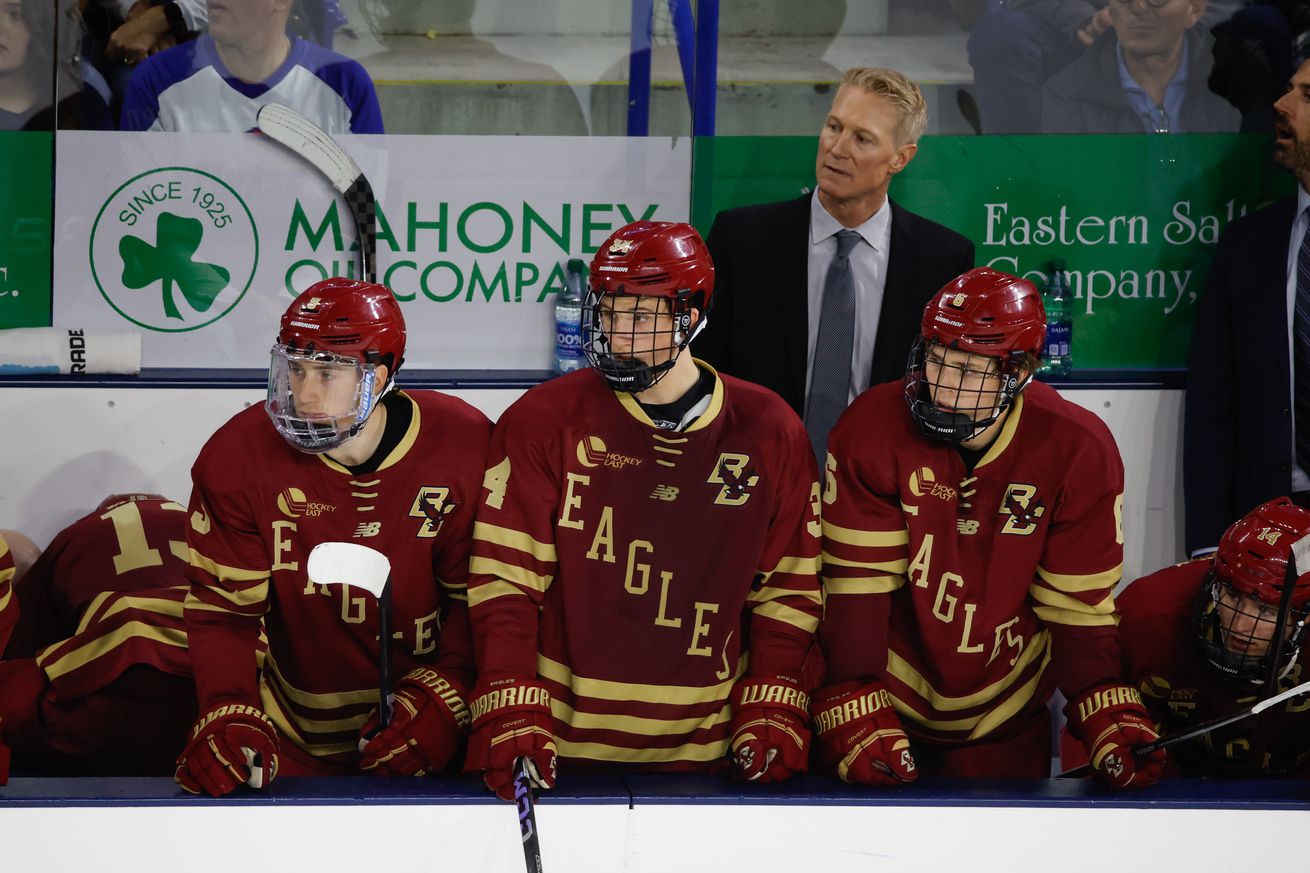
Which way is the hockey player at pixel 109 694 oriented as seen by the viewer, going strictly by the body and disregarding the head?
away from the camera

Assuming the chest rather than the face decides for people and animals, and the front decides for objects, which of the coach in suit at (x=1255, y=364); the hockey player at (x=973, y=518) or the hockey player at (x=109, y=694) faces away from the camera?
the hockey player at (x=109, y=694)

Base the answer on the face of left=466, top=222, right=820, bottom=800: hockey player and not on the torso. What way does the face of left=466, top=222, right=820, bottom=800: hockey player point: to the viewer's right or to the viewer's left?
to the viewer's left

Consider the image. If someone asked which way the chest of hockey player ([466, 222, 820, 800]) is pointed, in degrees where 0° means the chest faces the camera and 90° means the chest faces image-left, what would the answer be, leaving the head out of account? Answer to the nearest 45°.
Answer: approximately 0°

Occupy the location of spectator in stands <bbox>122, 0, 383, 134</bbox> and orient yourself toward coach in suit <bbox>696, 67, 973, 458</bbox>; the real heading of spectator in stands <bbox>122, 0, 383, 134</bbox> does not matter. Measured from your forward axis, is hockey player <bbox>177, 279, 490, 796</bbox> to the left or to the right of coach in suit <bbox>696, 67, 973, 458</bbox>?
right

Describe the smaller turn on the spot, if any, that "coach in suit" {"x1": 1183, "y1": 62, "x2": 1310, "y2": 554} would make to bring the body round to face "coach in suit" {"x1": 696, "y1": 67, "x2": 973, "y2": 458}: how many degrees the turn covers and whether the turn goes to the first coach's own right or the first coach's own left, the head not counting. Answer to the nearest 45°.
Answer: approximately 45° to the first coach's own right

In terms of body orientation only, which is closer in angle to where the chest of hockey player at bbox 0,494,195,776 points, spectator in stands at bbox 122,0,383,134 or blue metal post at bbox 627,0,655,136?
the spectator in stands

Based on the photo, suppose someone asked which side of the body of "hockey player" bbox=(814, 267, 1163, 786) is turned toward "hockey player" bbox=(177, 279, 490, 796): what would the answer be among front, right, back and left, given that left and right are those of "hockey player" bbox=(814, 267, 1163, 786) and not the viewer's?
right

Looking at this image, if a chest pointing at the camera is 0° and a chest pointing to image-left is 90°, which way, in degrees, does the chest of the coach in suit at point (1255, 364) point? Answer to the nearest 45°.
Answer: approximately 0°

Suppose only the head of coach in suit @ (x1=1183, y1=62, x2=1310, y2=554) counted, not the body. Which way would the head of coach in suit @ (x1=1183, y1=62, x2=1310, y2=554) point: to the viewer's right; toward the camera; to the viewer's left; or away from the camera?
to the viewer's left

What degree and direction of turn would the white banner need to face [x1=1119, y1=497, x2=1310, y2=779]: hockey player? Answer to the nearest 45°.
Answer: approximately 45° to its left
